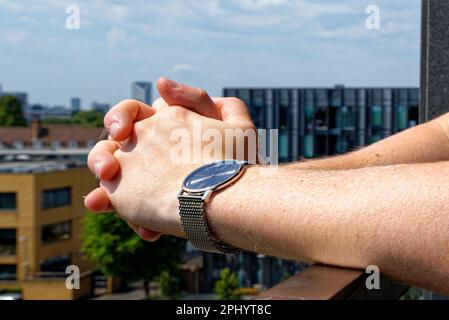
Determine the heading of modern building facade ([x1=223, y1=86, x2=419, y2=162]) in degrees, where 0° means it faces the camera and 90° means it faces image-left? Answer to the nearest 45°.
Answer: approximately 0°

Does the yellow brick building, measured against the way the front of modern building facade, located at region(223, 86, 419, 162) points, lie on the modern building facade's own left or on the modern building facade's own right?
on the modern building facade's own right

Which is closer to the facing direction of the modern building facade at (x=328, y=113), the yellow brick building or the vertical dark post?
the vertical dark post

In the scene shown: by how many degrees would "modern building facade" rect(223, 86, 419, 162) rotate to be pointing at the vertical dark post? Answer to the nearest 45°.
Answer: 0° — it already faces it
